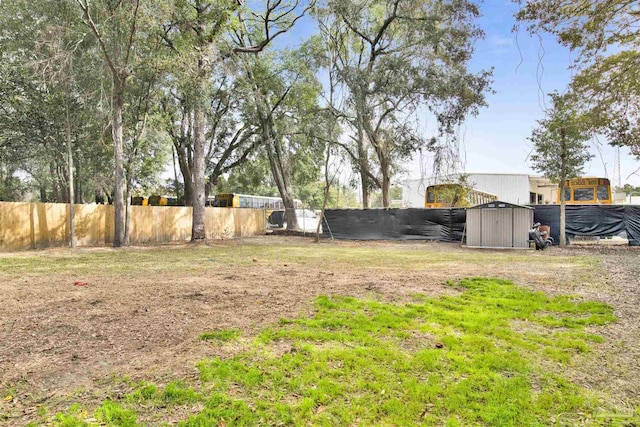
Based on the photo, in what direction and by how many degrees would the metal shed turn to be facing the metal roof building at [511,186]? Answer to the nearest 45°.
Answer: approximately 180°

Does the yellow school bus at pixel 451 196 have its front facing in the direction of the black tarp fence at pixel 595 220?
no

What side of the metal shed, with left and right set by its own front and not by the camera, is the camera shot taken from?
front

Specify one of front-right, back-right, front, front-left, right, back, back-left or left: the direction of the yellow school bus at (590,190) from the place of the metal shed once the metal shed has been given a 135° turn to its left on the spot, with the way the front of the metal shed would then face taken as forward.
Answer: front

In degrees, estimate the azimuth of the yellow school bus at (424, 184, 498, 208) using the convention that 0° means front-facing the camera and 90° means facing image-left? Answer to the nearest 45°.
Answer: approximately 45°

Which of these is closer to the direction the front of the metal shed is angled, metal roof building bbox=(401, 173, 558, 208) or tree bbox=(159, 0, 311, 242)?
the tree

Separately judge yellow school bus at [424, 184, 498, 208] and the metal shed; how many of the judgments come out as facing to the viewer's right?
0
